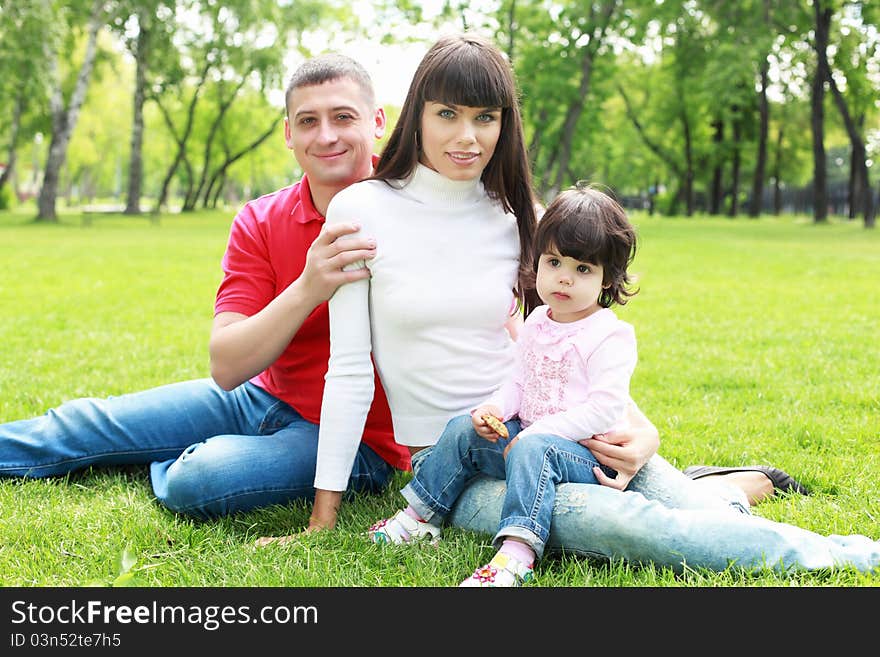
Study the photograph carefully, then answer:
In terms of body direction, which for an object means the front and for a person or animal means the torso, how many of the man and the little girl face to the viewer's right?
0

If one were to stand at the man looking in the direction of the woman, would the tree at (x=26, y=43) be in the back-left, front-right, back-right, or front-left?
back-left

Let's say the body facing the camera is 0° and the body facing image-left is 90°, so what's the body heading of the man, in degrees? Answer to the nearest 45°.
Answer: approximately 0°

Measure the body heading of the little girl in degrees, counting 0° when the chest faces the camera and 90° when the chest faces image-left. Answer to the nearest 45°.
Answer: approximately 45°

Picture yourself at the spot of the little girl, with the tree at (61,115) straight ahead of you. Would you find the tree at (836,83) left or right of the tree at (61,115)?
right

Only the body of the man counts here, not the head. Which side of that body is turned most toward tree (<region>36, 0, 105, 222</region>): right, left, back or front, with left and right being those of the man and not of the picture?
back

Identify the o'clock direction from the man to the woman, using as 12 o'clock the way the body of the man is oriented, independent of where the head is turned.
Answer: The woman is roughly at 10 o'clock from the man.

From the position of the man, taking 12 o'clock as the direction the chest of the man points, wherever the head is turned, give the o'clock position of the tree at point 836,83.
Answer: The tree is roughly at 7 o'clock from the man.

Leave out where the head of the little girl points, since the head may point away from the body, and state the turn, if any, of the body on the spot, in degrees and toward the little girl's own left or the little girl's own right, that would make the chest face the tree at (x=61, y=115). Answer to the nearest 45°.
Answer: approximately 90° to the little girl's own right

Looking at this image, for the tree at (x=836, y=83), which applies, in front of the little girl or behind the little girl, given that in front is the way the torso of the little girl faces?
behind

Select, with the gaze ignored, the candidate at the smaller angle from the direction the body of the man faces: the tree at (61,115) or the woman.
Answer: the woman
